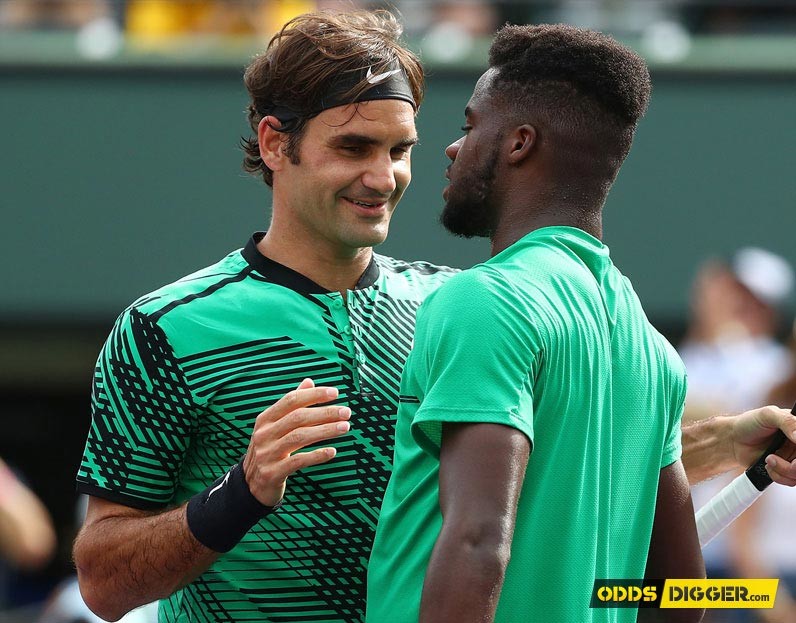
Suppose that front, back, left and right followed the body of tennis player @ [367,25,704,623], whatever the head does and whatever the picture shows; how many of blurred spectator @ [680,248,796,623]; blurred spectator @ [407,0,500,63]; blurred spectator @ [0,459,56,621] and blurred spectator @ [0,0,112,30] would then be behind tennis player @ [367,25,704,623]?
0

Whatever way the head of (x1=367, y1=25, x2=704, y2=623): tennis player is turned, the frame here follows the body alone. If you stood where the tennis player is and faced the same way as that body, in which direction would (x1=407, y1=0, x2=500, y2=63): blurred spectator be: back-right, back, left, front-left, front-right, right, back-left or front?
front-right

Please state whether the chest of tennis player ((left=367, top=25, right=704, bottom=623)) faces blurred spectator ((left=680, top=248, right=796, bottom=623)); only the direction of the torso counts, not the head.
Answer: no

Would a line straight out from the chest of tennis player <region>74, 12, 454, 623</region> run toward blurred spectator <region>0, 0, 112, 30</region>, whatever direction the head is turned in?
no

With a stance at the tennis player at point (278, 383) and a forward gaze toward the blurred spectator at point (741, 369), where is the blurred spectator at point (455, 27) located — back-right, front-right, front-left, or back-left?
front-left

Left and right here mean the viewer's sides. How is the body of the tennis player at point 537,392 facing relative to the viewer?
facing away from the viewer and to the left of the viewer

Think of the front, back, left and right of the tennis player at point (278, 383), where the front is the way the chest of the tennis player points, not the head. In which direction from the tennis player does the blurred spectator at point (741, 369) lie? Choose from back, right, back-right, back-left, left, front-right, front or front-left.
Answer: left

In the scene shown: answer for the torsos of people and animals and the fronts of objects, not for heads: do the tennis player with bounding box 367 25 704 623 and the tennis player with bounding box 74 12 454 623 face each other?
yes

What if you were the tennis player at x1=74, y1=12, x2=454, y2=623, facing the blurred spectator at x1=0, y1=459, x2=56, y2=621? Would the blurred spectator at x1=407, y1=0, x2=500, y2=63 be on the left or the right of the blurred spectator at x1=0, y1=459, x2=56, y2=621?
right

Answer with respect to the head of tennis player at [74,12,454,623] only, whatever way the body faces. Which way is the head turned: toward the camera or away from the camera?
toward the camera

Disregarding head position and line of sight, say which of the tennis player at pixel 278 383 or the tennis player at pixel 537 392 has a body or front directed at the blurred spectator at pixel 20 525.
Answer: the tennis player at pixel 537 392

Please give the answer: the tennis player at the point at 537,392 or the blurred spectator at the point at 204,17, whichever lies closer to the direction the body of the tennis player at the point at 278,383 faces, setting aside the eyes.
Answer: the tennis player

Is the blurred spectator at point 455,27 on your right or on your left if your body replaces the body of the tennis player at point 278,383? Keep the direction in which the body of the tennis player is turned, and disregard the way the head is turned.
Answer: on your left

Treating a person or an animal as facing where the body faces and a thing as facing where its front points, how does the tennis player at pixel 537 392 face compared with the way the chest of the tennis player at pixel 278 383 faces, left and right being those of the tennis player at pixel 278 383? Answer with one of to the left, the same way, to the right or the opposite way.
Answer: the opposite way

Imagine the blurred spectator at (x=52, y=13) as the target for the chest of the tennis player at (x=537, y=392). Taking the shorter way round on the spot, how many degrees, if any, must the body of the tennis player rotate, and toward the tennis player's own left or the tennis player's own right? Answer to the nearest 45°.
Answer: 0° — they already face them

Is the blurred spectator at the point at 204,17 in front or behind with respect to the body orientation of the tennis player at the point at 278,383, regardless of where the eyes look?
behind

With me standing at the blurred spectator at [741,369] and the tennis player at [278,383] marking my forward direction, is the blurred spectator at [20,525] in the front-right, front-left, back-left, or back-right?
front-right

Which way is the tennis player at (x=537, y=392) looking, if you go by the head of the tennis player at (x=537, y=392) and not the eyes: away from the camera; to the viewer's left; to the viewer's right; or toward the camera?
to the viewer's left

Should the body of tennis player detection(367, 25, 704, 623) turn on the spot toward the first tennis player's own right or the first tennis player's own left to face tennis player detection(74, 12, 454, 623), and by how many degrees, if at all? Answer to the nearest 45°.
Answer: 0° — they already face them
